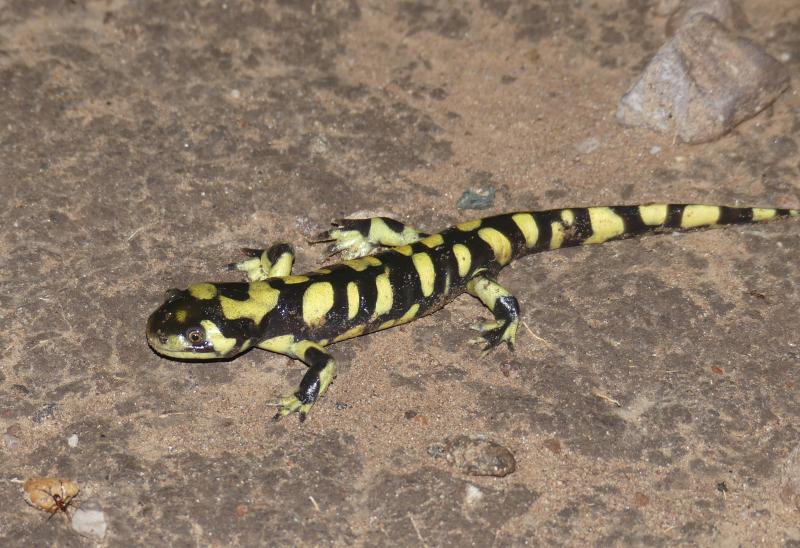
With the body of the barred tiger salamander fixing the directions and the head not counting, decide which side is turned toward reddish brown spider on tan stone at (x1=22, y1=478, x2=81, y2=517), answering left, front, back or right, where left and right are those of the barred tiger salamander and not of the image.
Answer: front

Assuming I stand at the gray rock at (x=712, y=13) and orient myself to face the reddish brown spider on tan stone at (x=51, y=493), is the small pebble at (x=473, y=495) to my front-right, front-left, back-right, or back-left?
front-left

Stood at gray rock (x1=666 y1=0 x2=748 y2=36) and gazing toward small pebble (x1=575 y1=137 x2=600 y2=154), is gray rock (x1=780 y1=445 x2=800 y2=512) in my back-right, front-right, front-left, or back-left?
front-left

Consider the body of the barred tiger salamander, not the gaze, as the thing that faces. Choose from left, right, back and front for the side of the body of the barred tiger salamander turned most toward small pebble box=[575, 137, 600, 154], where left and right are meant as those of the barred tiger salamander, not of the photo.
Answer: back

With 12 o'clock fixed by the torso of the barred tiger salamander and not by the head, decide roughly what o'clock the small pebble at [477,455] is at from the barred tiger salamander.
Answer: The small pebble is roughly at 9 o'clock from the barred tiger salamander.

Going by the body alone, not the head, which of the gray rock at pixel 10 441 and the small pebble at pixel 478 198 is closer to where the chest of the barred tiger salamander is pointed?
the gray rock

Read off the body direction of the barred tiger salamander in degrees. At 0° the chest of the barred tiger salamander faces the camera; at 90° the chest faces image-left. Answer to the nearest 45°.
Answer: approximately 45°

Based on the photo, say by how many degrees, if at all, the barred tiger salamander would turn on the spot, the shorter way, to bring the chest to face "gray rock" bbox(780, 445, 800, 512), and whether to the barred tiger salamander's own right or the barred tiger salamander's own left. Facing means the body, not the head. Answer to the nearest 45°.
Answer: approximately 135° to the barred tiger salamander's own left

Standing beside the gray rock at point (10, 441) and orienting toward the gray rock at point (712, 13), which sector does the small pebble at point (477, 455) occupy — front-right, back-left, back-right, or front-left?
front-right

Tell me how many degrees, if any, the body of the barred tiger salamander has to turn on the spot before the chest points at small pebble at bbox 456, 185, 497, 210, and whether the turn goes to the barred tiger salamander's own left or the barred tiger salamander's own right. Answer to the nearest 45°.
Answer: approximately 135° to the barred tiger salamander's own right

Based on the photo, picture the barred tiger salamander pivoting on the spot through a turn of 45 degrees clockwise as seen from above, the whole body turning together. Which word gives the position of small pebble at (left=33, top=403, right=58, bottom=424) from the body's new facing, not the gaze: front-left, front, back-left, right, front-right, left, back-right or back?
front-left
